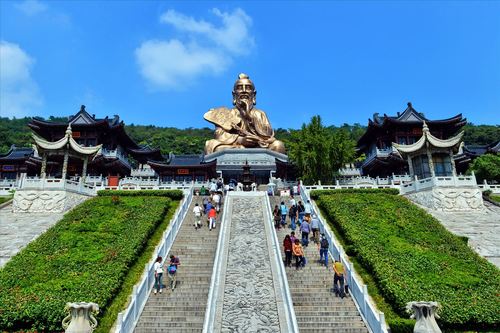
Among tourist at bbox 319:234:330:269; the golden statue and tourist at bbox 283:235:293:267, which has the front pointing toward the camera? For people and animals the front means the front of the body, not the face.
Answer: the golden statue

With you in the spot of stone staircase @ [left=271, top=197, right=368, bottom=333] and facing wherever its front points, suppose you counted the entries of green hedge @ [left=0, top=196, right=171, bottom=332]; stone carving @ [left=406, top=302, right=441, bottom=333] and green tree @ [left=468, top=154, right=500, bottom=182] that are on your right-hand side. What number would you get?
1

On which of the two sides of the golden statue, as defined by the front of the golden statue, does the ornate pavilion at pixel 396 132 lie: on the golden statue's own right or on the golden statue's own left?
on the golden statue's own left

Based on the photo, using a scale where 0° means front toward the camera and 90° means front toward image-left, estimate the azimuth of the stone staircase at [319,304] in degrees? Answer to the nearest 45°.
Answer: approximately 0°

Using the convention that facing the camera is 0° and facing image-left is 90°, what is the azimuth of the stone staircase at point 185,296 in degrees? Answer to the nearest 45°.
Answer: approximately 0°

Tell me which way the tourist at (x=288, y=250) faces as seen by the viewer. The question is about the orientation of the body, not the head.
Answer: away from the camera

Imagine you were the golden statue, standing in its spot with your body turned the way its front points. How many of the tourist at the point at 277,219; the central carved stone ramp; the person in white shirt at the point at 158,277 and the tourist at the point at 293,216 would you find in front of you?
4

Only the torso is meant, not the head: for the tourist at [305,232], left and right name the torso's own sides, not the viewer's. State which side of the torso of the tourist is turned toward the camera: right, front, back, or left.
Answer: back

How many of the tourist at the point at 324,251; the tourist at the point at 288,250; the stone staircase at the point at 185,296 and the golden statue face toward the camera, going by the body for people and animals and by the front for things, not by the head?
2
